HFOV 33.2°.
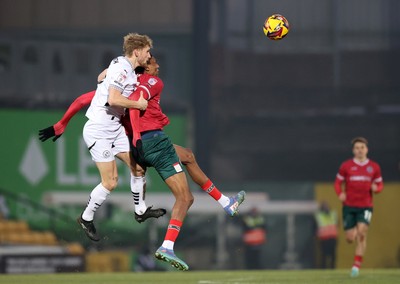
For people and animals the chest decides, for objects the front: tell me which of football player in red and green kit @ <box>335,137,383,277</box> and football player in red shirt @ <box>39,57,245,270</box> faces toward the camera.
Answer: the football player in red and green kit

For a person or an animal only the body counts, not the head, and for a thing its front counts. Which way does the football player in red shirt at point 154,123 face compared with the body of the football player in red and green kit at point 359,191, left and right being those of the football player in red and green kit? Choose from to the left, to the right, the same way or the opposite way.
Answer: to the left

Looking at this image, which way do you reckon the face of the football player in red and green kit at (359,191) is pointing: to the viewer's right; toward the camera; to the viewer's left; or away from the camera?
toward the camera

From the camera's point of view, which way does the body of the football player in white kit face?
to the viewer's right

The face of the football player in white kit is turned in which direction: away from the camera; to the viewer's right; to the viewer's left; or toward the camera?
to the viewer's right

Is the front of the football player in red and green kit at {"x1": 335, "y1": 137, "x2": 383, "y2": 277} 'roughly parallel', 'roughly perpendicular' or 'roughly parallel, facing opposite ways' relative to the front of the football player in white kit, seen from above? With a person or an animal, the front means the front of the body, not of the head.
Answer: roughly perpendicular

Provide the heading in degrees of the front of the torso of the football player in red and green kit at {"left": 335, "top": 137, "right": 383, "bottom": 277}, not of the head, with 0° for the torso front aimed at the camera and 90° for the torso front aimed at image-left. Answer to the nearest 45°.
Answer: approximately 0°

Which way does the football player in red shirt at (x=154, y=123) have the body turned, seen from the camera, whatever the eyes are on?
to the viewer's right

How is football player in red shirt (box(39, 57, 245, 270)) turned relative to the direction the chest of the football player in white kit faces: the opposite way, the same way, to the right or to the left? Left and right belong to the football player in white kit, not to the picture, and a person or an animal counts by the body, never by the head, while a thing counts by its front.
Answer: the same way

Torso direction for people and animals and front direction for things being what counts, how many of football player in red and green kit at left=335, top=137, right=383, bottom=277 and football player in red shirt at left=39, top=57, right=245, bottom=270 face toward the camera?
1

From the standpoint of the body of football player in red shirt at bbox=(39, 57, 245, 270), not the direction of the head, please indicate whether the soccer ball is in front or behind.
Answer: in front
